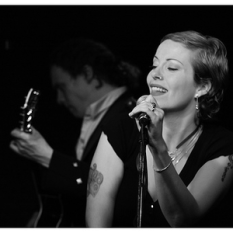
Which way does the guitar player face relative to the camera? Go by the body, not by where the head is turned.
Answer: to the viewer's left

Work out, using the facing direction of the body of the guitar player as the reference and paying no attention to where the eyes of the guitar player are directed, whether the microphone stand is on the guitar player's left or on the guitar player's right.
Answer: on the guitar player's left

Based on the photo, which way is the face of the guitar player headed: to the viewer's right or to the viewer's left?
to the viewer's left
